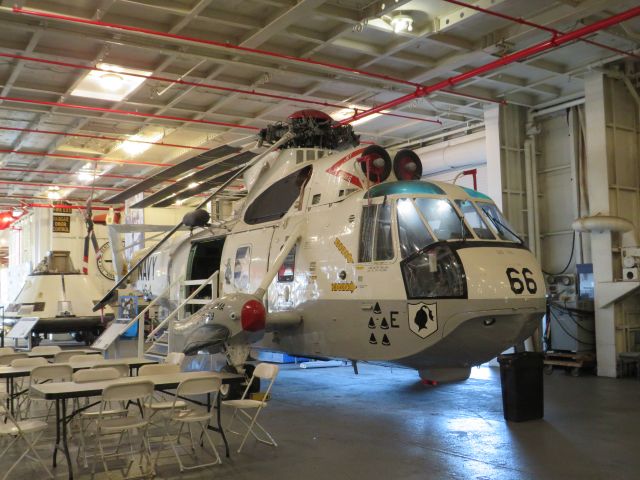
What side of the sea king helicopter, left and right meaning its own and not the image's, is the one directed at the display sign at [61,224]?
back

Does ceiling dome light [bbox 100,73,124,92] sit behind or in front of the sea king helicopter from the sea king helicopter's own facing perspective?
behind

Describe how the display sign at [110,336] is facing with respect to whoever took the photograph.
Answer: facing the viewer and to the left of the viewer

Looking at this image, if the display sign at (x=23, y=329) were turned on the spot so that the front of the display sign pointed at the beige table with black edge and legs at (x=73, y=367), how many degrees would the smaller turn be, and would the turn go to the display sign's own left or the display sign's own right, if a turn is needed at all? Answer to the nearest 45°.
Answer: approximately 45° to the display sign's own left

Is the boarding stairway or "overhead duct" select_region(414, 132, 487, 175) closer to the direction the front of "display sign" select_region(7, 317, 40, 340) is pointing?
the boarding stairway

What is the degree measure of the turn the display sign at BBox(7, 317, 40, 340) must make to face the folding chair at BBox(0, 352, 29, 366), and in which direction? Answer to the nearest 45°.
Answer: approximately 45° to its left

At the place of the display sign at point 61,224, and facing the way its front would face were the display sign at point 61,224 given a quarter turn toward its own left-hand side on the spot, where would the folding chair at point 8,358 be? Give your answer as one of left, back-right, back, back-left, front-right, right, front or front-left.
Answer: right

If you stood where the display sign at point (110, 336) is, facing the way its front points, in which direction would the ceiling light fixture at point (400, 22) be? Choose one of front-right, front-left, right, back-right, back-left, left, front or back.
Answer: left

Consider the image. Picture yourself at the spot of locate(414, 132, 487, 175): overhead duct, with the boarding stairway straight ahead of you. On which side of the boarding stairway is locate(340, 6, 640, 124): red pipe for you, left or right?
left

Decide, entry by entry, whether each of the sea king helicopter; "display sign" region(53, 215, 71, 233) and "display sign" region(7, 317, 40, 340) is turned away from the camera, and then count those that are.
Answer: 0

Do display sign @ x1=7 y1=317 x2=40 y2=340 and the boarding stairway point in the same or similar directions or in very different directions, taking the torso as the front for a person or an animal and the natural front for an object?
same or similar directions

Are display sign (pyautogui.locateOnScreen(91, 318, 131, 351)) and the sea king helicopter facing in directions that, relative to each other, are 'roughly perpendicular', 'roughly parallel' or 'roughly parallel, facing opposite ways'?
roughly perpendicular

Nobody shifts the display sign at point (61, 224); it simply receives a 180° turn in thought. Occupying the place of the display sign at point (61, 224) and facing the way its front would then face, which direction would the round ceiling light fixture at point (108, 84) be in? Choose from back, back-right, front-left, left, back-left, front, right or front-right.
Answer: back

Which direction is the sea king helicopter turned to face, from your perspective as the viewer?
facing the viewer and to the right of the viewer

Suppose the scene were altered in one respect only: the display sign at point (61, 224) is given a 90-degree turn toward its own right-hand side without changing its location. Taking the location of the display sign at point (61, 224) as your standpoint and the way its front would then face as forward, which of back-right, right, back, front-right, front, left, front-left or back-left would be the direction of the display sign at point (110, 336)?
left
